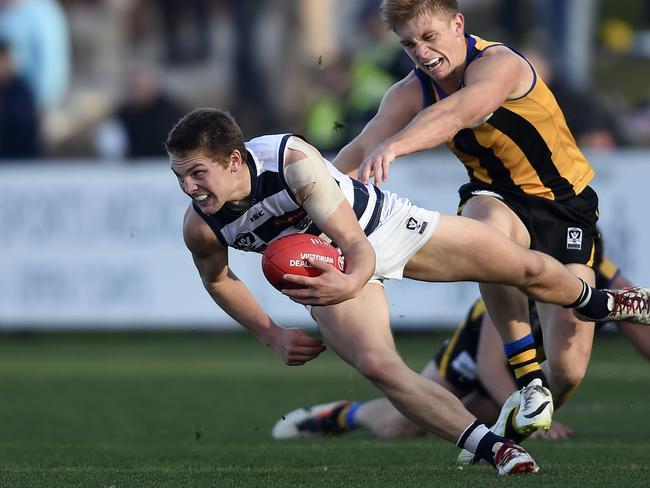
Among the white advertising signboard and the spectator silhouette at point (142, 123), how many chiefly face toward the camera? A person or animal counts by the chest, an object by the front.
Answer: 2

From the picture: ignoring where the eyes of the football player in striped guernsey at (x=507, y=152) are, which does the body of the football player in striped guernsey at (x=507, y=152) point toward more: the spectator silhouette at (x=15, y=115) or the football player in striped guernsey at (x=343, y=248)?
the football player in striped guernsey

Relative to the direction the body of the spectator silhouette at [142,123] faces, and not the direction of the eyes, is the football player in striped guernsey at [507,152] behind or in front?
in front

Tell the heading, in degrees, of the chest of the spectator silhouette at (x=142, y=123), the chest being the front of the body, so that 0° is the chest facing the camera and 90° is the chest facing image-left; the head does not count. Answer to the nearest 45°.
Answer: approximately 0°

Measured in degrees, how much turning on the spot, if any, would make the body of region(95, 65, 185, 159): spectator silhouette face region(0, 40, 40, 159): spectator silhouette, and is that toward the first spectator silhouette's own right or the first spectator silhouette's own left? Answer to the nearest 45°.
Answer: approximately 135° to the first spectator silhouette's own right

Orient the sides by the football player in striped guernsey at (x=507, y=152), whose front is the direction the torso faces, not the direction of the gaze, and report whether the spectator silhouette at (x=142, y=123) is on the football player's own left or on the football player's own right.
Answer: on the football player's own right

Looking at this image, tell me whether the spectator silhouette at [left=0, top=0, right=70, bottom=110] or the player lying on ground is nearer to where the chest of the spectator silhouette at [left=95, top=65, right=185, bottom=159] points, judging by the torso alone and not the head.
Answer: the player lying on ground

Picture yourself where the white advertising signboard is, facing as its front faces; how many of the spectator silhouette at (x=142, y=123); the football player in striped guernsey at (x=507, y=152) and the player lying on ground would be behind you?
1

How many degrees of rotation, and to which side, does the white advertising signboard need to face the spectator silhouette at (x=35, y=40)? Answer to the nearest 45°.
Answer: approximately 135° to its right

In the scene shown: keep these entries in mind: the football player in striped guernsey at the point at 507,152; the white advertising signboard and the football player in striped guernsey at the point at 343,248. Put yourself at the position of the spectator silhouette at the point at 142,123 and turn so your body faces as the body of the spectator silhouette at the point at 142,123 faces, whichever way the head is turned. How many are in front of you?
3

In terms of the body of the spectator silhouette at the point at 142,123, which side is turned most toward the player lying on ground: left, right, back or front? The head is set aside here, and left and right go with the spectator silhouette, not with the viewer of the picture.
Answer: front

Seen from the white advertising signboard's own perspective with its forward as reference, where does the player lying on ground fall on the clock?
The player lying on ground is roughly at 11 o'clock from the white advertising signboard.

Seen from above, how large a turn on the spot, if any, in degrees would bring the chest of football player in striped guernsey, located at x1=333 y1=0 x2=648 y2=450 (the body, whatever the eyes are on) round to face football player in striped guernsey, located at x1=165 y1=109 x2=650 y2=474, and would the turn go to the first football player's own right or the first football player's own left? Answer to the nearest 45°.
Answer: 0° — they already face them

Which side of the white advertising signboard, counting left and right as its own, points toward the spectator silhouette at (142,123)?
back

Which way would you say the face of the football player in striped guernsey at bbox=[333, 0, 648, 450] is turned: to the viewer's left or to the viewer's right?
to the viewer's left
